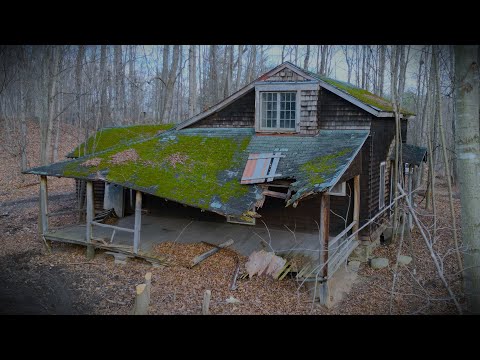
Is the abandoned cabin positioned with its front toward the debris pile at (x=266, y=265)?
yes

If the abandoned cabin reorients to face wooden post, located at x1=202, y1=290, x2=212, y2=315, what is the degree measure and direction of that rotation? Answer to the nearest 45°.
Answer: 0° — it already faces it

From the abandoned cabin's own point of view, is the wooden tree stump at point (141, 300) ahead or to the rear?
ahead

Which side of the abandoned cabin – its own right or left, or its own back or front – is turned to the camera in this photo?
front

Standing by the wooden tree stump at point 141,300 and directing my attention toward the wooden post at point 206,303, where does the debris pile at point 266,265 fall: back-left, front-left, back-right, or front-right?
front-left

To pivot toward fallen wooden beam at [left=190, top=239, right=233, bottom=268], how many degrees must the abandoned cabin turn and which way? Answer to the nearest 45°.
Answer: approximately 45° to its right
